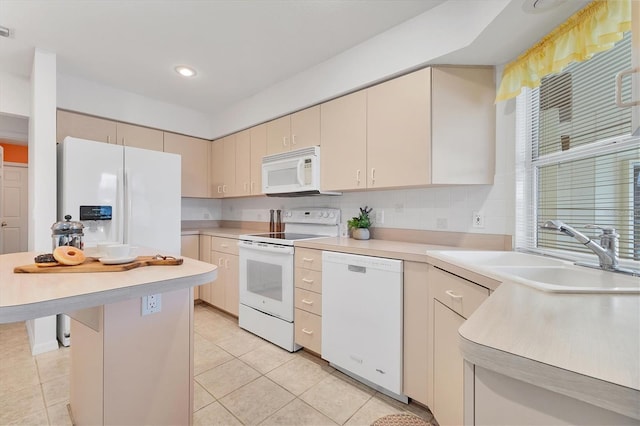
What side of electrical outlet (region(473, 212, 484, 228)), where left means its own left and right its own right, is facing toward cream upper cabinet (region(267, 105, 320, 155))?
right

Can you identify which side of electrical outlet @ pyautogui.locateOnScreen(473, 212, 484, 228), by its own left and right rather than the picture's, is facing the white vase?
right

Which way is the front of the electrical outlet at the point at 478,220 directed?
toward the camera

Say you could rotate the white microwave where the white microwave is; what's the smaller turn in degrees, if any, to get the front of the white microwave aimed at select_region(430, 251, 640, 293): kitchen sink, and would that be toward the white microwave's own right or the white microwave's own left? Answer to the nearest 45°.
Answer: approximately 90° to the white microwave's own left

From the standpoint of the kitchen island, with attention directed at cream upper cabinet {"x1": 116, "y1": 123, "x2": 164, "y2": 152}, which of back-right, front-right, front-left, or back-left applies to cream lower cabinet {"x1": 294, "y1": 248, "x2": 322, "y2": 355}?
front-right

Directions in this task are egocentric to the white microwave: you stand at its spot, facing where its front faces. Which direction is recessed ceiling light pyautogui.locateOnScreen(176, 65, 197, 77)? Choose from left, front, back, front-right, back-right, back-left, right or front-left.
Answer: front-right

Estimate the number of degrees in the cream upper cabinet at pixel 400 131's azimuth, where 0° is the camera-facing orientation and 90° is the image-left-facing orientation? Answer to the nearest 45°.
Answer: approximately 45°

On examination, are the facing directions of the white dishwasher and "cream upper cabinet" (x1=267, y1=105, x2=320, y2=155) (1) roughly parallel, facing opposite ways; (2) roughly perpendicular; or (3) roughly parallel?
roughly parallel

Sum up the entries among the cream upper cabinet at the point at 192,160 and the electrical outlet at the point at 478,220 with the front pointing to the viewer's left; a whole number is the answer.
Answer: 0

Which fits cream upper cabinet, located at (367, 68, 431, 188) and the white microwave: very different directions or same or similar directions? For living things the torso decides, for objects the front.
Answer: same or similar directions

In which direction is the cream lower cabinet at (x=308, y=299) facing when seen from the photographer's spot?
facing the viewer and to the left of the viewer

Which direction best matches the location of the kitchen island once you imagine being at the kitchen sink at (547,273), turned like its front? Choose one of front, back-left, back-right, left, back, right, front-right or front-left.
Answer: front

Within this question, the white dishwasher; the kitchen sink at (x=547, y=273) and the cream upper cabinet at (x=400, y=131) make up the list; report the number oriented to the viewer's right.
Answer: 0

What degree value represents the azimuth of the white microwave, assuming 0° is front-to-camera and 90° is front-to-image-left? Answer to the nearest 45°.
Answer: approximately 45°
